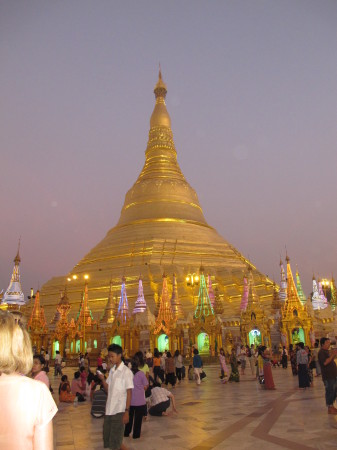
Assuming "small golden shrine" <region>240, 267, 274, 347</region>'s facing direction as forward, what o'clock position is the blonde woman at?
The blonde woman is roughly at 12 o'clock from the small golden shrine.

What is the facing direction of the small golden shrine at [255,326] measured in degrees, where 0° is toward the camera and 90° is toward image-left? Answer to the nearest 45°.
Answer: approximately 0°

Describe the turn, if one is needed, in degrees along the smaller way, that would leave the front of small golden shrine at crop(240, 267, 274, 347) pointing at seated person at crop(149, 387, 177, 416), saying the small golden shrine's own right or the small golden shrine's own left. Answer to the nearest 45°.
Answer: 0° — it already faces them

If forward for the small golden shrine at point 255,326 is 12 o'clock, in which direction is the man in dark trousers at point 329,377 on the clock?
The man in dark trousers is roughly at 12 o'clock from the small golden shrine.

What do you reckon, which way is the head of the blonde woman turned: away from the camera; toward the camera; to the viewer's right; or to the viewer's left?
away from the camera

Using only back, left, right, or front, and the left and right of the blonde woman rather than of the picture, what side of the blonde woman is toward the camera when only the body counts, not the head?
back

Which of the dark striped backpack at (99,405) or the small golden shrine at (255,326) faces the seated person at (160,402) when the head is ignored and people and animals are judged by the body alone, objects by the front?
the small golden shrine
